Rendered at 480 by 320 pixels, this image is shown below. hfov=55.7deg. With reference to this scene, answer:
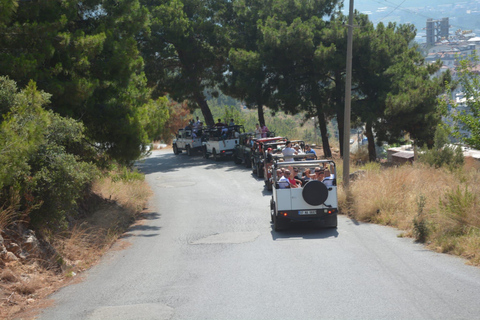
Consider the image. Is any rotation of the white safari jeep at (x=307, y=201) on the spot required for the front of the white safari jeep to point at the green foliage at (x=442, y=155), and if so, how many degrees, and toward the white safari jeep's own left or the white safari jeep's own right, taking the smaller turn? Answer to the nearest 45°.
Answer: approximately 45° to the white safari jeep's own right

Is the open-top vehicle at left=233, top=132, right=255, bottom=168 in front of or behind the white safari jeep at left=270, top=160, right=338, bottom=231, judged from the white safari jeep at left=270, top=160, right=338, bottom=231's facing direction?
in front

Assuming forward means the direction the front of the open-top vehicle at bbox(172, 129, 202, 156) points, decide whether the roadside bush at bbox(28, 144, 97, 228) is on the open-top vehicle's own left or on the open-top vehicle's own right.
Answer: on the open-top vehicle's own left

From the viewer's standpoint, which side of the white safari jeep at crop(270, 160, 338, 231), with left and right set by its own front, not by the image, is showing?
back

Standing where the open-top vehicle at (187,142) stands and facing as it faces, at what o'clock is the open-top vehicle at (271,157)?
the open-top vehicle at (271,157) is roughly at 7 o'clock from the open-top vehicle at (187,142).

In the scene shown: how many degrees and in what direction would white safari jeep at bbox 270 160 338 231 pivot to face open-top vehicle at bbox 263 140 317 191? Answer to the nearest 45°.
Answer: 0° — it already faces it

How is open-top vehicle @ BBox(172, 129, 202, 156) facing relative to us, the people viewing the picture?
facing away from the viewer and to the left of the viewer

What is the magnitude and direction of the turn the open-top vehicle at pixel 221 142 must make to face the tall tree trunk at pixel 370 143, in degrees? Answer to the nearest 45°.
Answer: approximately 135° to its right

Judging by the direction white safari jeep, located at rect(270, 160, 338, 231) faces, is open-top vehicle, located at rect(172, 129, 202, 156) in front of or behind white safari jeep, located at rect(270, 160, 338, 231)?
in front

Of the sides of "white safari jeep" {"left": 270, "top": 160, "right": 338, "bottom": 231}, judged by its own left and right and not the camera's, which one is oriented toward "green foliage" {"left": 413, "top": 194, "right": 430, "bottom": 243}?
right

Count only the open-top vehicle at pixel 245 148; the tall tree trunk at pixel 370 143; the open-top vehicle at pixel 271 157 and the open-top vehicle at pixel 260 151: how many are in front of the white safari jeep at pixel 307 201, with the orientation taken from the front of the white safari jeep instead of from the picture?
4

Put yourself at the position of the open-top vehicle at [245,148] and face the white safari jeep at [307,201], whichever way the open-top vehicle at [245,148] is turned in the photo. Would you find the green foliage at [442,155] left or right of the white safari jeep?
left
